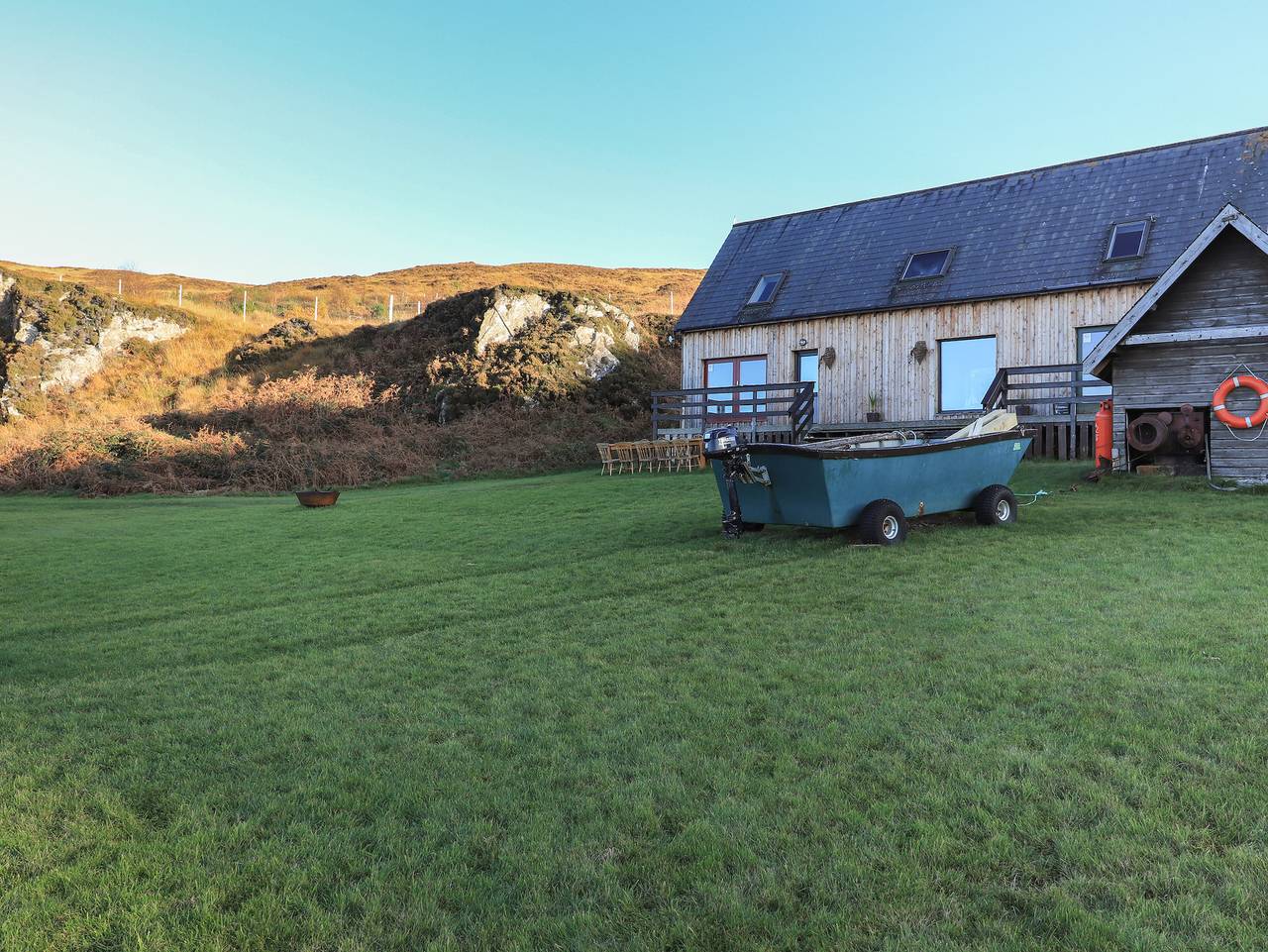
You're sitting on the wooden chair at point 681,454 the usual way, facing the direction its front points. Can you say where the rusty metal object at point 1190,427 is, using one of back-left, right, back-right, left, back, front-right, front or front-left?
back-right

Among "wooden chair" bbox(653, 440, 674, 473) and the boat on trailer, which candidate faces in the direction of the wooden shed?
the boat on trailer

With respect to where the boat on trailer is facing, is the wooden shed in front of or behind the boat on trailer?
in front

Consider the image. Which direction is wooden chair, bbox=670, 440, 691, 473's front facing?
away from the camera

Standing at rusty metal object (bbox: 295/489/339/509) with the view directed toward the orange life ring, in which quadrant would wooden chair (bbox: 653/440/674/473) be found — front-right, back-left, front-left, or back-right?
front-left

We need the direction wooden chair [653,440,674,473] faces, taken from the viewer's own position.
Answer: facing away from the viewer

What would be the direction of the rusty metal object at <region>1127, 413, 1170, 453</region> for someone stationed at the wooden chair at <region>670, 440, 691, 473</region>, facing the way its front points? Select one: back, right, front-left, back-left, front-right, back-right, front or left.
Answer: back-right

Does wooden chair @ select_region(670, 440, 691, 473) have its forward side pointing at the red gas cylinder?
no

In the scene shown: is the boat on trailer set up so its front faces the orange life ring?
yes

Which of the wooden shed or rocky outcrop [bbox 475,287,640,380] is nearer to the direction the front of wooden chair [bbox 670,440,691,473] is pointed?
the rocky outcrop

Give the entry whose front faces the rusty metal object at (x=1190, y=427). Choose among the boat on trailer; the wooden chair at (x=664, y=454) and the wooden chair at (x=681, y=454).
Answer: the boat on trailer

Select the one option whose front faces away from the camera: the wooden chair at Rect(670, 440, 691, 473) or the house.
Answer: the wooden chair

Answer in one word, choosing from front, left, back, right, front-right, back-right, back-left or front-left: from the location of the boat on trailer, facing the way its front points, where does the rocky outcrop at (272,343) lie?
left

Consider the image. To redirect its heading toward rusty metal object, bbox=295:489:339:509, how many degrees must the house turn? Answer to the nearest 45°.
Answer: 0° — it already faces it

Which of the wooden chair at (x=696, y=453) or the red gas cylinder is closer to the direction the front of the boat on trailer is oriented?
the red gas cylinder

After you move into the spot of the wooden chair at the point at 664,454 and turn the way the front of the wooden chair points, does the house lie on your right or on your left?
on your right
